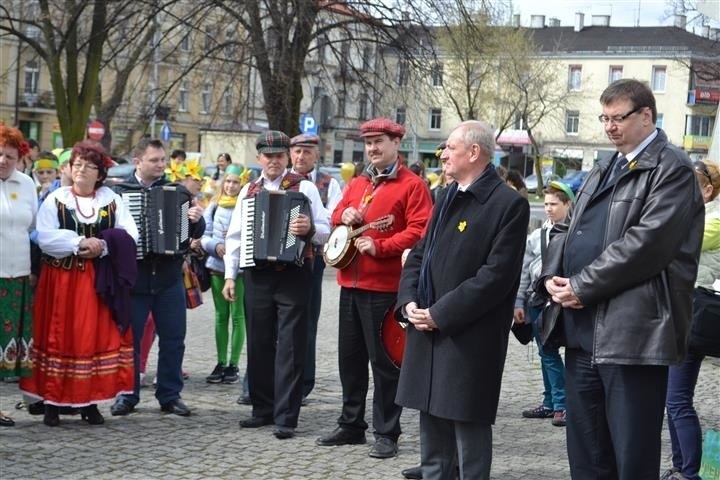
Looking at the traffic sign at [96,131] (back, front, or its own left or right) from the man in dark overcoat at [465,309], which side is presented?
front

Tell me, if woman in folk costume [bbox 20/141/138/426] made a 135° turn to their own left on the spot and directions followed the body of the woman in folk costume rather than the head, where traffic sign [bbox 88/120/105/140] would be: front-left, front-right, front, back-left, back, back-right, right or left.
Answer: front-left

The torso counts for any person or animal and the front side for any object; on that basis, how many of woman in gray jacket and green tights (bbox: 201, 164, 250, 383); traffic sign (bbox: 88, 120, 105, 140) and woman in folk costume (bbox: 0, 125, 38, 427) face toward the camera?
3

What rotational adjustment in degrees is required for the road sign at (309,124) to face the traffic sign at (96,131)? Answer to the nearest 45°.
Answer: approximately 135° to its right

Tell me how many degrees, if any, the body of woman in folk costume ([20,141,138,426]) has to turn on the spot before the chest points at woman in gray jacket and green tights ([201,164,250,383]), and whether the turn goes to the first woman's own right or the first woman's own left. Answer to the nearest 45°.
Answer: approximately 135° to the first woman's own left

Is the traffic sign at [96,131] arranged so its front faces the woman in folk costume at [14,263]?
yes

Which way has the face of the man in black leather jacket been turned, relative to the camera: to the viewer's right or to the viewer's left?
to the viewer's left

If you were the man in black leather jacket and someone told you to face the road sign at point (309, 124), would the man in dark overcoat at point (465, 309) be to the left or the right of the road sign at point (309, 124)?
left

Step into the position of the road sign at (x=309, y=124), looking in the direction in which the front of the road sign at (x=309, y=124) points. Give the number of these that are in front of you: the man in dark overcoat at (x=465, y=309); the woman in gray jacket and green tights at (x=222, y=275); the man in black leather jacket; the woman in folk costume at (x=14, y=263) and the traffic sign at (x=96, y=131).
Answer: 4

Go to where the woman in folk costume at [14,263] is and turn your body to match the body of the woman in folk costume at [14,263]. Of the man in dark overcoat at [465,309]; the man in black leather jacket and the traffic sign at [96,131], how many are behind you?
1
